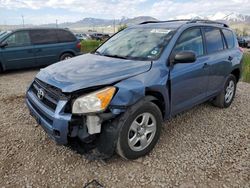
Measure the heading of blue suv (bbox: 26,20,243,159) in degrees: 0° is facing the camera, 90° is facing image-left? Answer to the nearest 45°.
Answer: approximately 45°

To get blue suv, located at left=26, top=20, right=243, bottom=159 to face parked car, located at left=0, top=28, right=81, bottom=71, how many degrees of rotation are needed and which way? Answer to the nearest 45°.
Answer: approximately 90° to its right
